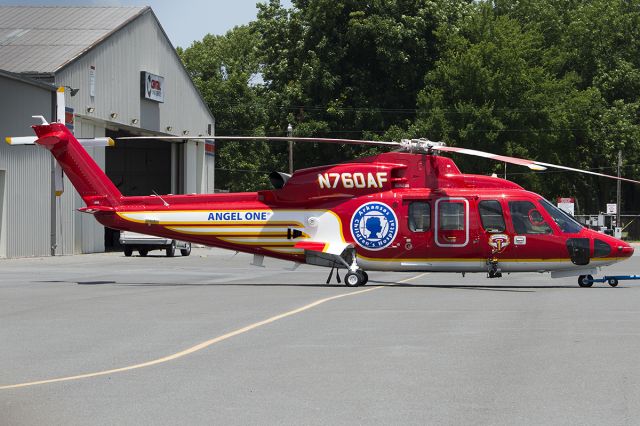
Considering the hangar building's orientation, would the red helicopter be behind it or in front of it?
in front

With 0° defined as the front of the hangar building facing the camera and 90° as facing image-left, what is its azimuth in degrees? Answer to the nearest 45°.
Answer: approximately 315°

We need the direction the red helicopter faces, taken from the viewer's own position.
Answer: facing to the right of the viewer

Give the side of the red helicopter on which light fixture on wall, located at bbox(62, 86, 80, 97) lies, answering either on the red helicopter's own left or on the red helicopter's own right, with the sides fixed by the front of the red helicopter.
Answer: on the red helicopter's own left

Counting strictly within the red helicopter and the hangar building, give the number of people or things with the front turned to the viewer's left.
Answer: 0
